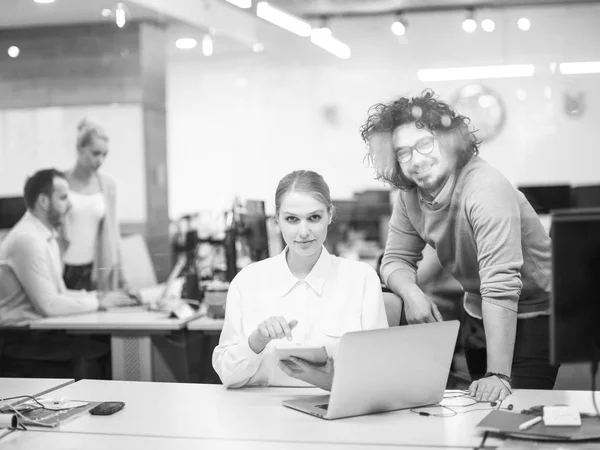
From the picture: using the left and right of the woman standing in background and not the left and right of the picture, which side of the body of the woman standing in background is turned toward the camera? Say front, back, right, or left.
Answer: front

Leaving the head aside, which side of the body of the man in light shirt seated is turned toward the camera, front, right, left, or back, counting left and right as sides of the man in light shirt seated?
right

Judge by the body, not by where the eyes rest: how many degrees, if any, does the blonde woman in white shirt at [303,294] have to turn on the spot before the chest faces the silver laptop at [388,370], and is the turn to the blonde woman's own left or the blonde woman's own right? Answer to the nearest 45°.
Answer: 0° — they already face it

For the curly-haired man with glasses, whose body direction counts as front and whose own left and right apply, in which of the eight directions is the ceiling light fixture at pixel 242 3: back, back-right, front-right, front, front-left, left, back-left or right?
right

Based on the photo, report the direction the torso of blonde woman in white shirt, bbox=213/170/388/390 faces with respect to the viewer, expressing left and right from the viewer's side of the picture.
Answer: facing the viewer

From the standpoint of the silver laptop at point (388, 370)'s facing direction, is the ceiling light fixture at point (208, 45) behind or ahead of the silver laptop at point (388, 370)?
ahead

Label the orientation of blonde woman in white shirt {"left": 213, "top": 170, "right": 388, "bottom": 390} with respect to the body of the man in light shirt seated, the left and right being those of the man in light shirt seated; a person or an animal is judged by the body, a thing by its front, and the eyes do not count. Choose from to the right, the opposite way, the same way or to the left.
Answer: to the right
